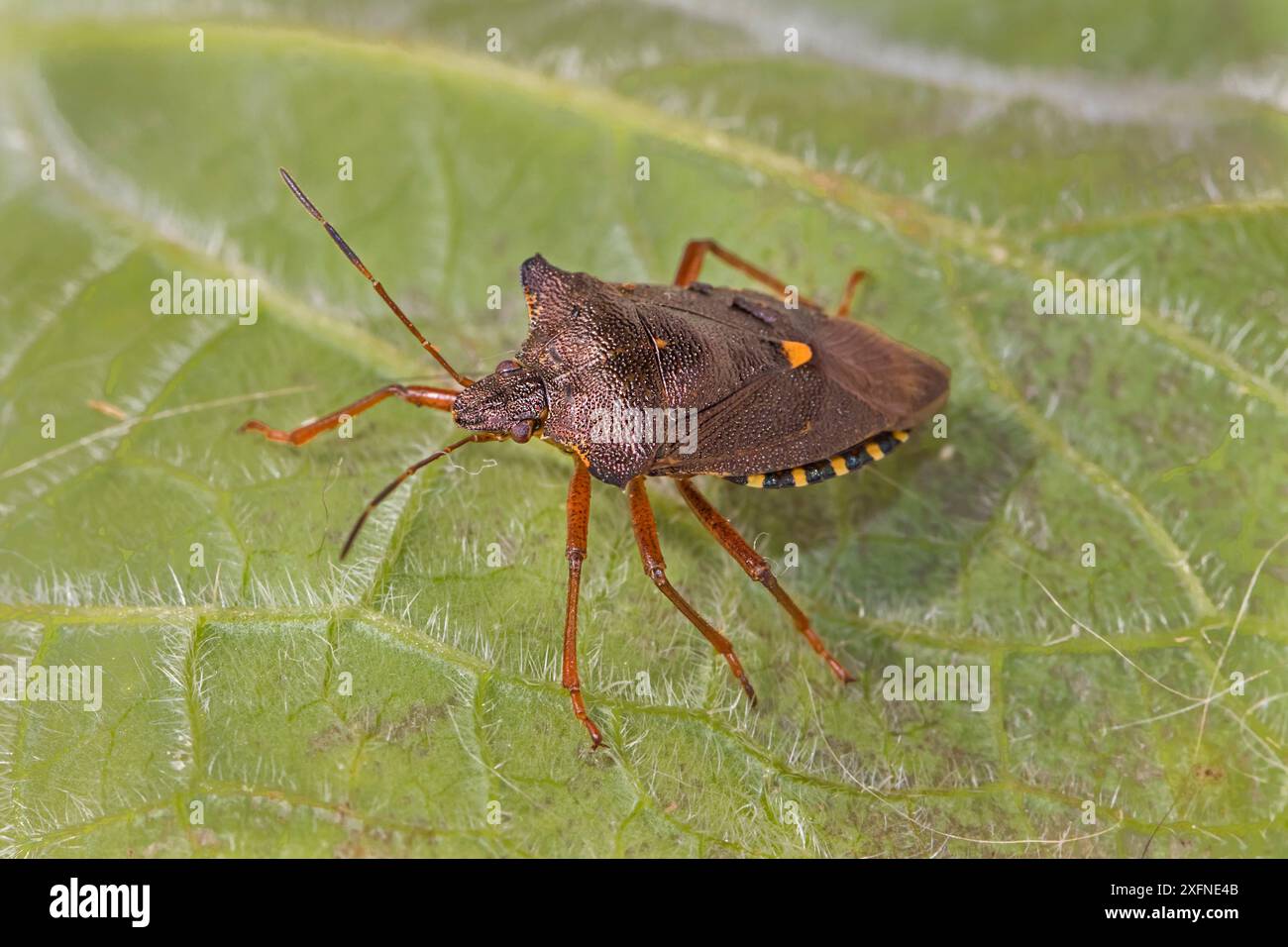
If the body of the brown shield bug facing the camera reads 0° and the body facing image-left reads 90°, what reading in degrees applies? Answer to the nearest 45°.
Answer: approximately 90°
